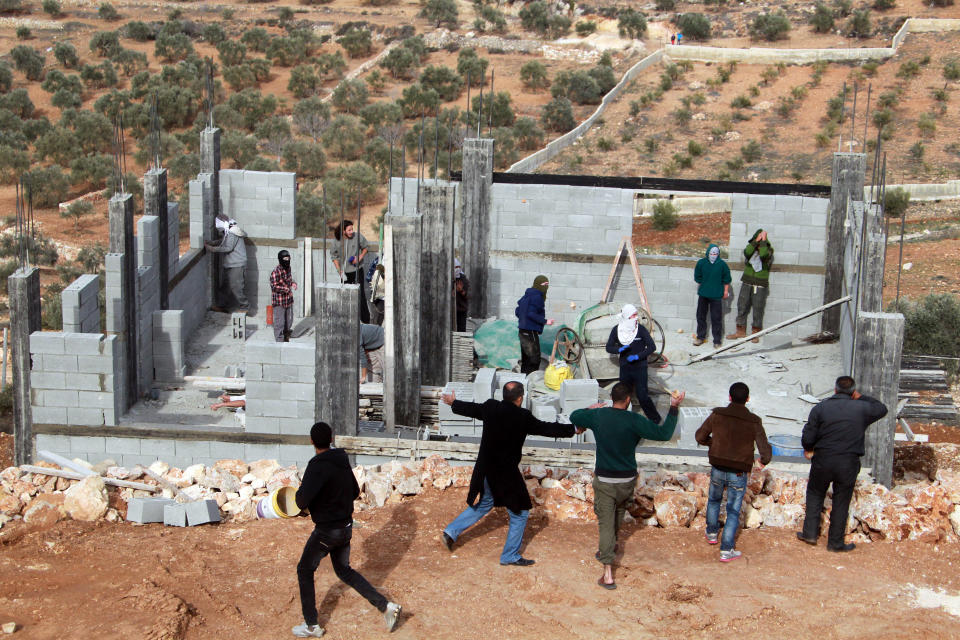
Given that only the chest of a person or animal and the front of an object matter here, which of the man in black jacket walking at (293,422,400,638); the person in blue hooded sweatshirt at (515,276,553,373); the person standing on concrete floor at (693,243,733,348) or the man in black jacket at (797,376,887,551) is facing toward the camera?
the person standing on concrete floor

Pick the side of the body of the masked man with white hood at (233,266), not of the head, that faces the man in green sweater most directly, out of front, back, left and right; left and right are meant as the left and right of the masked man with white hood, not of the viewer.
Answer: left

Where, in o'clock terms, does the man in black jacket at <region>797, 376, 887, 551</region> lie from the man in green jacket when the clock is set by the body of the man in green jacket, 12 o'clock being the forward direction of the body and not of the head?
The man in black jacket is roughly at 12 o'clock from the man in green jacket.

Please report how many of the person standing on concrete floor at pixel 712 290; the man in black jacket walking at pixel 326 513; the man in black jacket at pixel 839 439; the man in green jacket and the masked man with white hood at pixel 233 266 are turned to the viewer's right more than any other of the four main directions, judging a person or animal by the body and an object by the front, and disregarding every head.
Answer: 0

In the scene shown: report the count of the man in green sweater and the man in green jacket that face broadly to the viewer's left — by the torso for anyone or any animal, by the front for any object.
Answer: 0

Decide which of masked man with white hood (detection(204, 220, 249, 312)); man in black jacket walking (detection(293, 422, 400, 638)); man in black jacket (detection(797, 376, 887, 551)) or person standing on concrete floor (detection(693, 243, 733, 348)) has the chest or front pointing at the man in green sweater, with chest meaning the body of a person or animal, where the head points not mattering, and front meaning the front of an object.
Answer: the person standing on concrete floor

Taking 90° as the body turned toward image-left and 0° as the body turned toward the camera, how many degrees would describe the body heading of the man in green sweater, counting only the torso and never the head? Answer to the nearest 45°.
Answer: approximately 180°

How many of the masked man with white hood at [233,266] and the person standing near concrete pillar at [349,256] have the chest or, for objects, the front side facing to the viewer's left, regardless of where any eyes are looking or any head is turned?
1

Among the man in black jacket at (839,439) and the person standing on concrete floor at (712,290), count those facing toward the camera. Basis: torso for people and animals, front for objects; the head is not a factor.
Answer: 1

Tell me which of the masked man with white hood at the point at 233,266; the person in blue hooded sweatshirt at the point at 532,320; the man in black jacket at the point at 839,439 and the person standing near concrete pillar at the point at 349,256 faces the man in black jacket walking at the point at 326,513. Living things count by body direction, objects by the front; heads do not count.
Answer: the person standing near concrete pillar

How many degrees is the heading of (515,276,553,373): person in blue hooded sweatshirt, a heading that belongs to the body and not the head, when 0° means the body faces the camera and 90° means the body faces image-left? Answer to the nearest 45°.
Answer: approximately 270°

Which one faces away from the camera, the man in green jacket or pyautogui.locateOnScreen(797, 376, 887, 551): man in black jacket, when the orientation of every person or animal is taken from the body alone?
the man in black jacket

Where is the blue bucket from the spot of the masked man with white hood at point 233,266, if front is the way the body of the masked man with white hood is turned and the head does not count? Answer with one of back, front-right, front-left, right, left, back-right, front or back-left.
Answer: back-left

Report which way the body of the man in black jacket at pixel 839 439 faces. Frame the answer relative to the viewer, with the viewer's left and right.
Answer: facing away from the viewer

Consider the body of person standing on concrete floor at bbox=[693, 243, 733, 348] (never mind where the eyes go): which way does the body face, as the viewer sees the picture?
toward the camera

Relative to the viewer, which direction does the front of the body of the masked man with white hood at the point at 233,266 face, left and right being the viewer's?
facing to the left of the viewer

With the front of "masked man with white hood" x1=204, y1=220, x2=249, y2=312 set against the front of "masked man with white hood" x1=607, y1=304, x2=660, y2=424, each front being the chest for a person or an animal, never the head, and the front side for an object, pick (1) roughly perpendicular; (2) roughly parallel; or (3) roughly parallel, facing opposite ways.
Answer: roughly perpendicular

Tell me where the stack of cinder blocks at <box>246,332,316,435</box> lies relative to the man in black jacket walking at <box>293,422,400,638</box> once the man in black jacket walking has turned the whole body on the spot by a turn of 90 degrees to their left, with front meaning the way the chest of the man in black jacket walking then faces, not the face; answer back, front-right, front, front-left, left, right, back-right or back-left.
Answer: back-right

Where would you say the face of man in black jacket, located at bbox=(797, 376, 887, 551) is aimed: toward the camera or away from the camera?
away from the camera

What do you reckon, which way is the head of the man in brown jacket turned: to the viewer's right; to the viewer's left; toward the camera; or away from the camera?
away from the camera

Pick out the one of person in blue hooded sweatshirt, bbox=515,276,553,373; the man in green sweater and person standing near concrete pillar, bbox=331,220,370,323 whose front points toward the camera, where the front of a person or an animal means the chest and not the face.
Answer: the person standing near concrete pillar

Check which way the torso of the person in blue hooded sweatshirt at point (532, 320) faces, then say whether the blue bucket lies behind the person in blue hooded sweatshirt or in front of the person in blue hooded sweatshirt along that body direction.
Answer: in front
